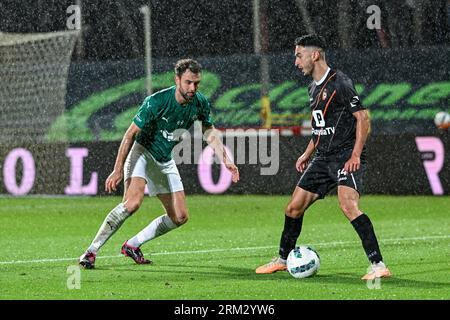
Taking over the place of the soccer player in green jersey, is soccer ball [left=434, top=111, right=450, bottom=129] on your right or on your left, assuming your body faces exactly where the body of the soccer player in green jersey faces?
on your left

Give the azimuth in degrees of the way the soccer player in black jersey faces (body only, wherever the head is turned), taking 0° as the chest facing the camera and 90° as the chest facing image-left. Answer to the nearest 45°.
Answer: approximately 45°

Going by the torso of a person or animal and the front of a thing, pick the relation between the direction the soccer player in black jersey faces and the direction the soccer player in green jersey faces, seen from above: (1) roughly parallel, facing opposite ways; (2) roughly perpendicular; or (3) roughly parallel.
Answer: roughly perpendicular

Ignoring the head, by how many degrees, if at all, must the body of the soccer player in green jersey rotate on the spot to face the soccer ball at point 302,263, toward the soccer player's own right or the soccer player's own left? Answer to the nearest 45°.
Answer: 0° — they already face it

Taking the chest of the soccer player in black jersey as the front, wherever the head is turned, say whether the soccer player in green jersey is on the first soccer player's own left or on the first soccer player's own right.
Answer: on the first soccer player's own right

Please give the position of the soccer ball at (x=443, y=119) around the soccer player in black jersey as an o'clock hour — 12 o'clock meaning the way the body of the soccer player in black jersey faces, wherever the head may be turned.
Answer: The soccer ball is roughly at 5 o'clock from the soccer player in black jersey.

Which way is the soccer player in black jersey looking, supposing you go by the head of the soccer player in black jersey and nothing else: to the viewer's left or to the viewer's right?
to the viewer's left
